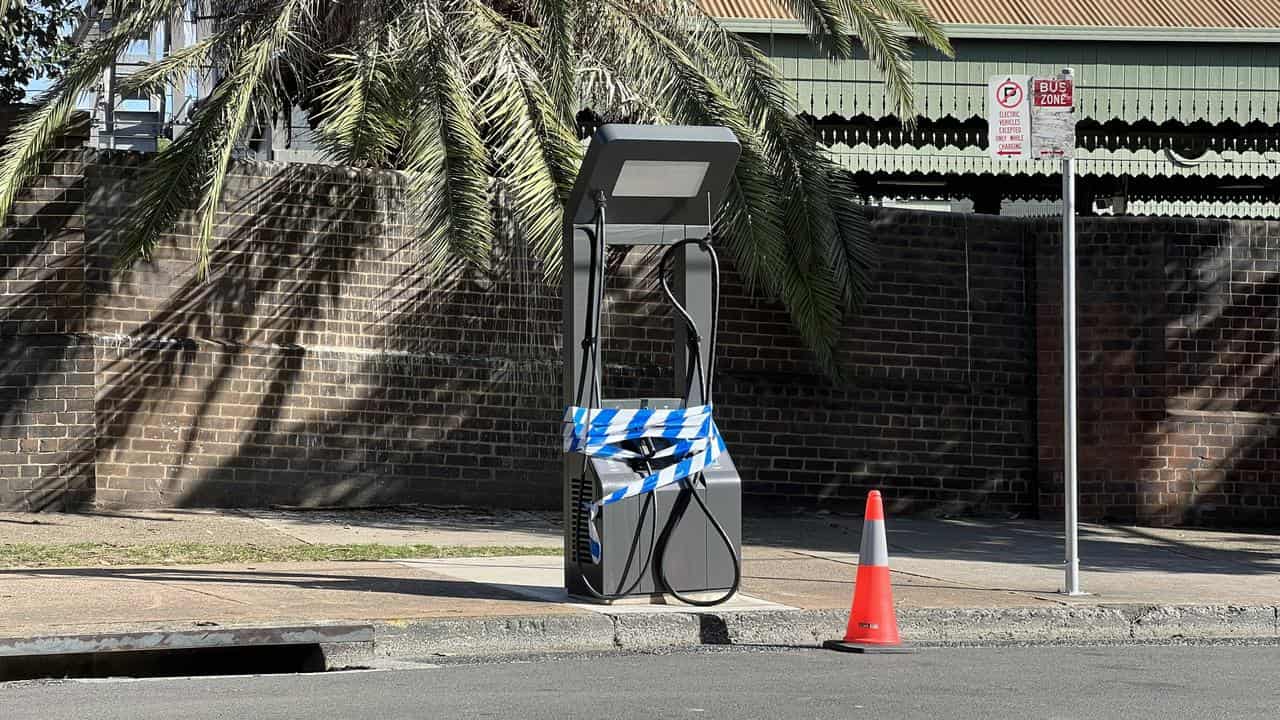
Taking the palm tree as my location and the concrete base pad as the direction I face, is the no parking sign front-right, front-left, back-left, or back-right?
front-left

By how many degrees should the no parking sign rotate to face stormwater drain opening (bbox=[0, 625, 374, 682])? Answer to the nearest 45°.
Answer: approximately 45° to its right

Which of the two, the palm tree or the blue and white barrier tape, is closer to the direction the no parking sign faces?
the blue and white barrier tape

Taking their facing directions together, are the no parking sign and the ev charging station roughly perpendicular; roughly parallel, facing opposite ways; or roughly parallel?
roughly parallel

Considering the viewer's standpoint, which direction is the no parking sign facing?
facing the viewer

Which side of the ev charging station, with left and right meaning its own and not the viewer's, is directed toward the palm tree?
back

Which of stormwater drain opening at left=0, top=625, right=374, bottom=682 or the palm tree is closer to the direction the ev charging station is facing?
the stormwater drain opening

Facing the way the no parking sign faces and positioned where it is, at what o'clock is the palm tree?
The palm tree is roughly at 4 o'clock from the no parking sign.

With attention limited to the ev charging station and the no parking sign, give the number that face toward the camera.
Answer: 2

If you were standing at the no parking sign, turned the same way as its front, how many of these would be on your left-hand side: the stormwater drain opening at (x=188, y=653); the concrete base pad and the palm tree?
0

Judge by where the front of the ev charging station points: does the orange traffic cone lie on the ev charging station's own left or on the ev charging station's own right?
on the ev charging station's own left

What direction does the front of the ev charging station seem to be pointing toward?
toward the camera
